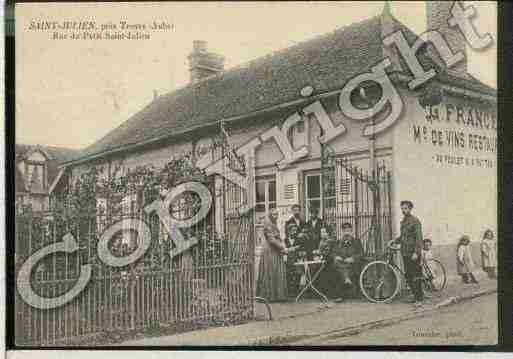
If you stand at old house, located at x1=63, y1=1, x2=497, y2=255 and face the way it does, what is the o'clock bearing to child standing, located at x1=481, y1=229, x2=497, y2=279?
The child standing is roughly at 8 o'clock from the old house.

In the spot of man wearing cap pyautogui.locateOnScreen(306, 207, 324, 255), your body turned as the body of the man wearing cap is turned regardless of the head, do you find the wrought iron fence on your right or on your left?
on your right

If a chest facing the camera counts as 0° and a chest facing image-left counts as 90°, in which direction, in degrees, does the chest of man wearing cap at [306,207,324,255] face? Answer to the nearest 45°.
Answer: approximately 0°

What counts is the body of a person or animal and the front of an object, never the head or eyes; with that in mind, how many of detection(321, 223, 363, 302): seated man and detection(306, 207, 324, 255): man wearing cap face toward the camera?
2

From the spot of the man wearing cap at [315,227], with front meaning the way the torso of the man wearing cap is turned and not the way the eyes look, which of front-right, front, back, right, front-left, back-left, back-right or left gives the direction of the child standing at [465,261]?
left

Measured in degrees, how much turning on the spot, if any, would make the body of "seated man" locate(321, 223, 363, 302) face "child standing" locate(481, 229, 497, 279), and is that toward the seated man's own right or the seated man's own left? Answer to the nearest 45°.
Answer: approximately 90° to the seated man's own left
